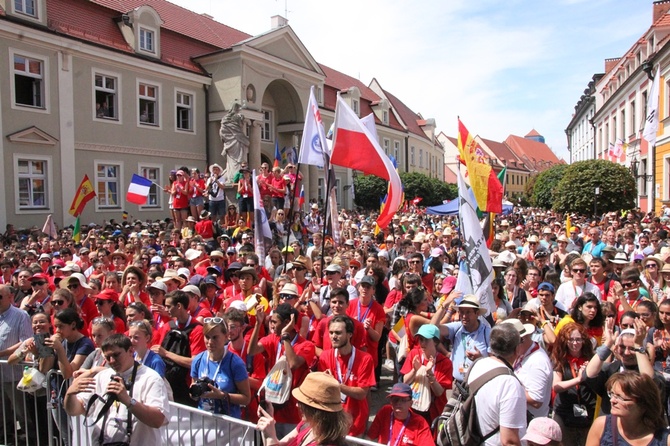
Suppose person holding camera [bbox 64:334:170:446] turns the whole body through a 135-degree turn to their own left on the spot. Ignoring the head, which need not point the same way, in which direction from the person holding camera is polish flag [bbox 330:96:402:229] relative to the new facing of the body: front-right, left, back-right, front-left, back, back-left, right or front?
front-left

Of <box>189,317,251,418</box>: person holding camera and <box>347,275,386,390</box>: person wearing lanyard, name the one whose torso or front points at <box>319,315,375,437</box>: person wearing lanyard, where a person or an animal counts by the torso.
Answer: <box>347,275,386,390</box>: person wearing lanyard

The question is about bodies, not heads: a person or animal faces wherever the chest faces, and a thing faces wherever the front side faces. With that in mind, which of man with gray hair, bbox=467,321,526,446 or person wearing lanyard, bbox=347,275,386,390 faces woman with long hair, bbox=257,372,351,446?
the person wearing lanyard

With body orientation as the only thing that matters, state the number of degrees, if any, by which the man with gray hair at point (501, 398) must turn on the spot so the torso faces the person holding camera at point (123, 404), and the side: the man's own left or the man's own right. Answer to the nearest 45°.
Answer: approximately 135° to the man's own left

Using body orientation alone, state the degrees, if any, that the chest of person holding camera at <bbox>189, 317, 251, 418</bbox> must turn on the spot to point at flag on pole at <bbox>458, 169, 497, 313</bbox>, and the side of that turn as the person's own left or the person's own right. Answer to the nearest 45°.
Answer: approximately 135° to the person's own left

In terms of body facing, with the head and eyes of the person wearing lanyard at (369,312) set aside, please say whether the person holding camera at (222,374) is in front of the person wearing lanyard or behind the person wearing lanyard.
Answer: in front

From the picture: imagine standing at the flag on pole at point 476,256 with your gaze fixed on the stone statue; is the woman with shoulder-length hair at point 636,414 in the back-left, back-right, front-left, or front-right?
back-left

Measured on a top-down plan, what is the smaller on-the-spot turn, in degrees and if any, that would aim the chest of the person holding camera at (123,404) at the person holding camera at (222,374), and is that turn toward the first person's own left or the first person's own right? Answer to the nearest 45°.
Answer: approximately 135° to the first person's own left

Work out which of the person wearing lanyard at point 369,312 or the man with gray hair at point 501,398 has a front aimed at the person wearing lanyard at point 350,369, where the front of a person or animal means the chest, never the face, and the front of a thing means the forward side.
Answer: the person wearing lanyard at point 369,312

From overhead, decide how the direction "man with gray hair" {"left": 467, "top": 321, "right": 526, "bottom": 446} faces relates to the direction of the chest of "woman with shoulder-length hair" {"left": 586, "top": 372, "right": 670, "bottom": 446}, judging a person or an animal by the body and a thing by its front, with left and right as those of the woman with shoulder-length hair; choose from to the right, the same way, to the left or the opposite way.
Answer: the opposite way
